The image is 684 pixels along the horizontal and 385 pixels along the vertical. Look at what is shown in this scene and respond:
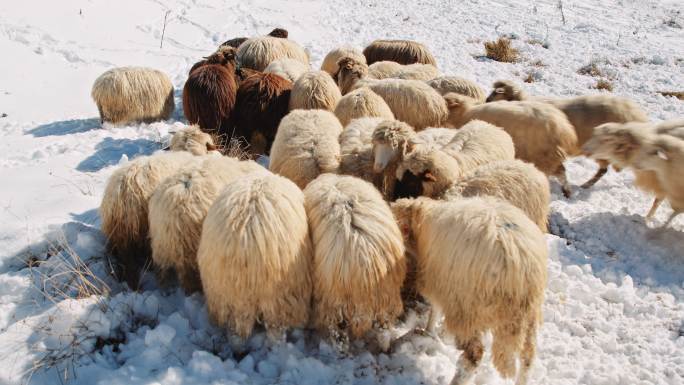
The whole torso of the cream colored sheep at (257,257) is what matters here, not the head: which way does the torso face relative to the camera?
away from the camera

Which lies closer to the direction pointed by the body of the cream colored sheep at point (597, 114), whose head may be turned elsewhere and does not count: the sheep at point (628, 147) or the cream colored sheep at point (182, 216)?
the cream colored sheep

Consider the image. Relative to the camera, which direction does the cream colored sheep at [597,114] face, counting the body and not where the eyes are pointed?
to the viewer's left

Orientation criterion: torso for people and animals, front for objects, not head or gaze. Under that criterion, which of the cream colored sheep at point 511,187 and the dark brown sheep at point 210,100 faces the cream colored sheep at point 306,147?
the cream colored sheep at point 511,187

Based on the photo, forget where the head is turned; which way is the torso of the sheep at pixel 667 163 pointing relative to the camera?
to the viewer's left

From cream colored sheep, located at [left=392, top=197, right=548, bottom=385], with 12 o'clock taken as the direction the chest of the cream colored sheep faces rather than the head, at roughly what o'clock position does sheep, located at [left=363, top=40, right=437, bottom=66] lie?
The sheep is roughly at 1 o'clock from the cream colored sheep.

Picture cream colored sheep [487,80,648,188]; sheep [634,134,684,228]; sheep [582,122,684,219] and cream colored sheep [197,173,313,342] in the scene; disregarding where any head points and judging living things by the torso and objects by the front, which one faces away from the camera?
cream colored sheep [197,173,313,342]

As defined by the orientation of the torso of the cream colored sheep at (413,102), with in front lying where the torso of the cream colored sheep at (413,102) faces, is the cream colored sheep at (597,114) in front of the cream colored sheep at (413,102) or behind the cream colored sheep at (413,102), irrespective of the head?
behind

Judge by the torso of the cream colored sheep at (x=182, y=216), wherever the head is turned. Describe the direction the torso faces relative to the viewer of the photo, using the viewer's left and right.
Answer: facing away from the viewer and to the right of the viewer

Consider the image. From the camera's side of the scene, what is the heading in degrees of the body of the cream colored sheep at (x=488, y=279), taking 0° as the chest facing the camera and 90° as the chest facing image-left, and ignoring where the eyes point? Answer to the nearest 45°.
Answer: approximately 135°
